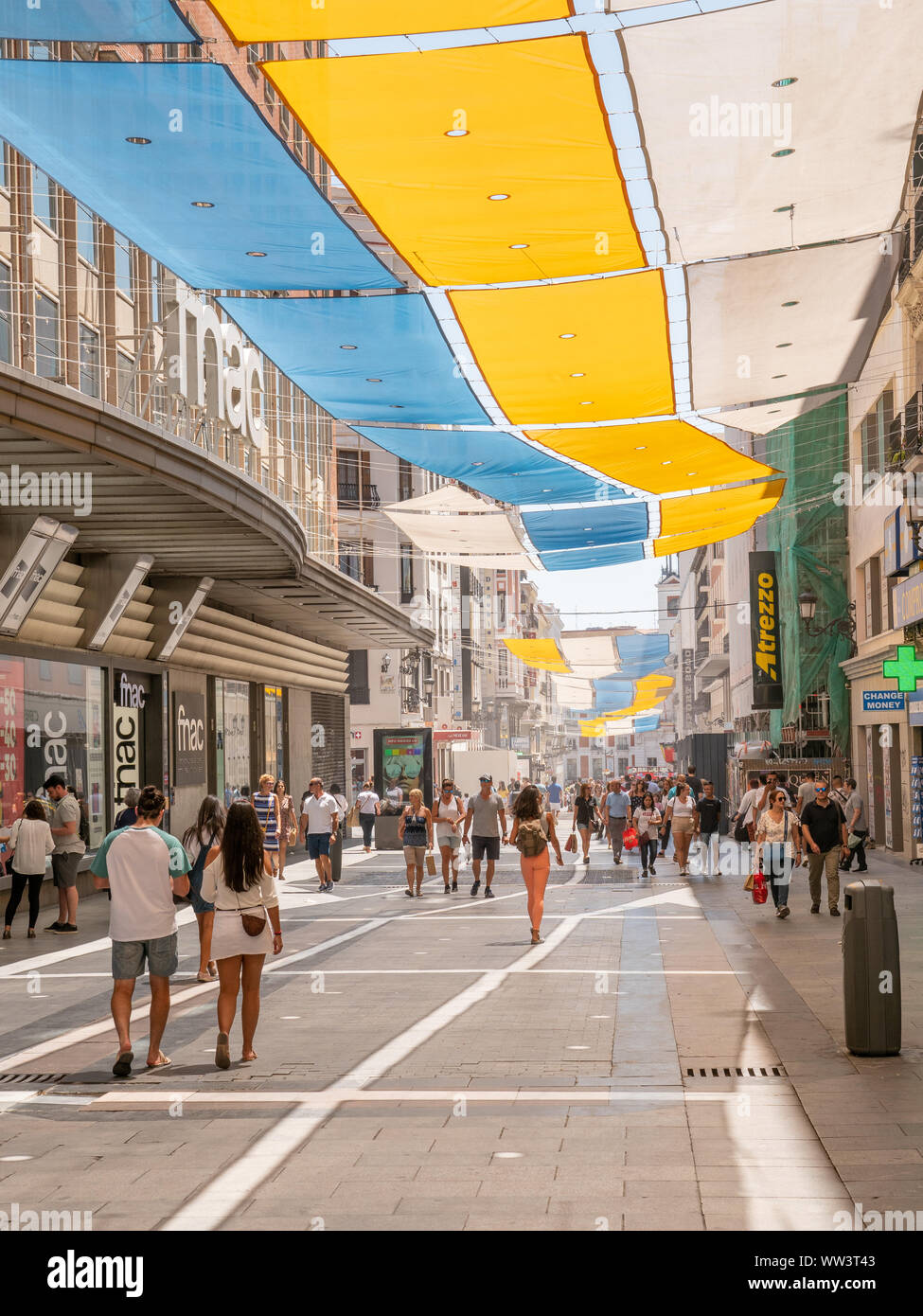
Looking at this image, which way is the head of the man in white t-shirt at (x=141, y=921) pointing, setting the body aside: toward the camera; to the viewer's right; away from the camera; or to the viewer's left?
away from the camera

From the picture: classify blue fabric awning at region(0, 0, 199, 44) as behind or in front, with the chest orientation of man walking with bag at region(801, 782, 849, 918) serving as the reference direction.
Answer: in front

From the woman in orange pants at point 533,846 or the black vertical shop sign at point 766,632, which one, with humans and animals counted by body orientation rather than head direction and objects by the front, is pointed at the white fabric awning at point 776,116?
the black vertical shop sign

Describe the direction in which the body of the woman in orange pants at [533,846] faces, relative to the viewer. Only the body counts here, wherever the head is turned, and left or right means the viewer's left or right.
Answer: facing away from the viewer

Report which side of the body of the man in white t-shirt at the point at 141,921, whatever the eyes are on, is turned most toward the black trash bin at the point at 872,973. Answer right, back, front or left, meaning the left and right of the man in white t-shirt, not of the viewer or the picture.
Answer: right

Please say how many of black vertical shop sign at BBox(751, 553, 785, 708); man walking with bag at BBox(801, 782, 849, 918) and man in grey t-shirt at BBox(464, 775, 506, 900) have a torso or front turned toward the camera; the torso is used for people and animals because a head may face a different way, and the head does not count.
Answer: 3

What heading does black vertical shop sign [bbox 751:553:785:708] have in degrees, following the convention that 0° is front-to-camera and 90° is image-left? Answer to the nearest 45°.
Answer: approximately 0°

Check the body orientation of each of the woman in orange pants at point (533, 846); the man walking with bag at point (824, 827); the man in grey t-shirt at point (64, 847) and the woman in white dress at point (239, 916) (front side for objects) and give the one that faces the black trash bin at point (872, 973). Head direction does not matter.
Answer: the man walking with bag
